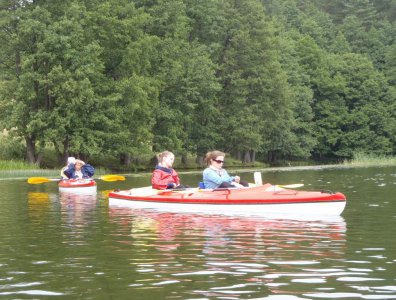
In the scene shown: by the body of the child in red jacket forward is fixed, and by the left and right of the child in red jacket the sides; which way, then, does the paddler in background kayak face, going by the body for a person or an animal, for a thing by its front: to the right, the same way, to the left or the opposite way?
to the right

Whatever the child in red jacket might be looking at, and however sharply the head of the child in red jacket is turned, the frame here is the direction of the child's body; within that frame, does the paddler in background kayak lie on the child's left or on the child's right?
on the child's left

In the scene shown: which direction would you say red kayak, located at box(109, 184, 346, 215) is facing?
to the viewer's right

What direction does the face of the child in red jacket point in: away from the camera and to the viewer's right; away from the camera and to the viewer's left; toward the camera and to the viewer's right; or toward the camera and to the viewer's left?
toward the camera and to the viewer's right

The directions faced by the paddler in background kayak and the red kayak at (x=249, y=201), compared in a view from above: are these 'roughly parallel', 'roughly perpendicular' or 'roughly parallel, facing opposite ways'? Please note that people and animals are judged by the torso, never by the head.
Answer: roughly perpendicular

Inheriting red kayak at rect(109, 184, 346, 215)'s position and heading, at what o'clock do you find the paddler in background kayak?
The paddler in background kayak is roughly at 8 o'clock from the red kayak.

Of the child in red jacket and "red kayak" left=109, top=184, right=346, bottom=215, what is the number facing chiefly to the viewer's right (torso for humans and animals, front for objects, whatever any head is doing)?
2

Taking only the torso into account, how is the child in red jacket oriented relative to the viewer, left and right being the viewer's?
facing to the right of the viewer

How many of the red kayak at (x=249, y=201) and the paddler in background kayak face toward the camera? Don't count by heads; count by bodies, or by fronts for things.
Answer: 1

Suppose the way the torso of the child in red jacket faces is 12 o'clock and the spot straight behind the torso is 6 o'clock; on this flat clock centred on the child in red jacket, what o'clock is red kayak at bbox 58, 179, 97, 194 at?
The red kayak is roughly at 8 o'clock from the child in red jacket.

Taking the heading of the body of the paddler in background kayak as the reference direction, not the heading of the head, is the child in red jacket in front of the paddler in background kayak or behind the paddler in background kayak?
in front

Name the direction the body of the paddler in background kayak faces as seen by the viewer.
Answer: toward the camera

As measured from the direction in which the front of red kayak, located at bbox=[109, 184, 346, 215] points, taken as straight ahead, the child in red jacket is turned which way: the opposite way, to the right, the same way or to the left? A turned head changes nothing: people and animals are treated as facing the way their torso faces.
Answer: the same way
